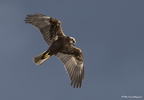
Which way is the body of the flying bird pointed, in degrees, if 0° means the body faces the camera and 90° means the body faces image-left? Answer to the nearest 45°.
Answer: approximately 270°
